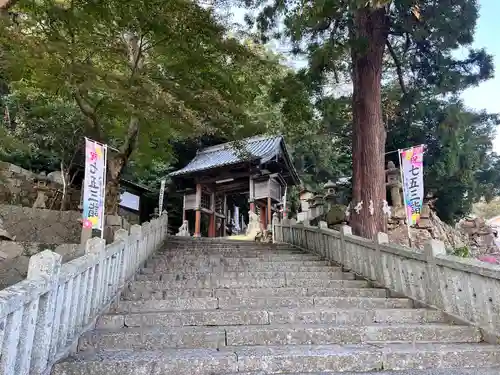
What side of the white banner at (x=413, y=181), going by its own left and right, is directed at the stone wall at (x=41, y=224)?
right

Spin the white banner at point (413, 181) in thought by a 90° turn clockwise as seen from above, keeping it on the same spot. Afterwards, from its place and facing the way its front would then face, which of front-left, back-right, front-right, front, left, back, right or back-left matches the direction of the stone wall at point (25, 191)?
front

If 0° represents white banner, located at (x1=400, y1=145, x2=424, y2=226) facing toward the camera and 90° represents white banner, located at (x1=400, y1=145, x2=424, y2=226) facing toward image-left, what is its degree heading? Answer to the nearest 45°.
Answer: approximately 0°

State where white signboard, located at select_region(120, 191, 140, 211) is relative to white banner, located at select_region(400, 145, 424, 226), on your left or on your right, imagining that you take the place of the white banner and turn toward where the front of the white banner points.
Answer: on your right

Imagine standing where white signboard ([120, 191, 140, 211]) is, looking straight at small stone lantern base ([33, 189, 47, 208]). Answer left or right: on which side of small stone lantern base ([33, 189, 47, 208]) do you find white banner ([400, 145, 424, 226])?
left

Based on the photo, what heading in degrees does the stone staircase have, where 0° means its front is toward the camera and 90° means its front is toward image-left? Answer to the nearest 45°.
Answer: approximately 0°

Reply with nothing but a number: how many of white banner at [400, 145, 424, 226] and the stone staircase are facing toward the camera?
2

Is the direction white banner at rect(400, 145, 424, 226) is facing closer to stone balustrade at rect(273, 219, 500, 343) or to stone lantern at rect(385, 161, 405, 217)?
the stone balustrade
